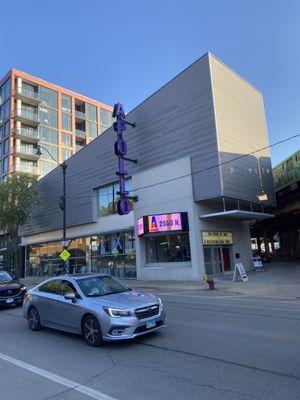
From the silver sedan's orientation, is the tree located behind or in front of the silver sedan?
behind

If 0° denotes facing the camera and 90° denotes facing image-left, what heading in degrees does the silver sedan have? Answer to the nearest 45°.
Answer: approximately 315°

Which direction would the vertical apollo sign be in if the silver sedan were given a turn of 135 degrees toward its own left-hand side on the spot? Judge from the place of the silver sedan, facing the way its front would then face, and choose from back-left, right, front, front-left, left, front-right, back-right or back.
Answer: front

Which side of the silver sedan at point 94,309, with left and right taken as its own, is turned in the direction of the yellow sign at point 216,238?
left
